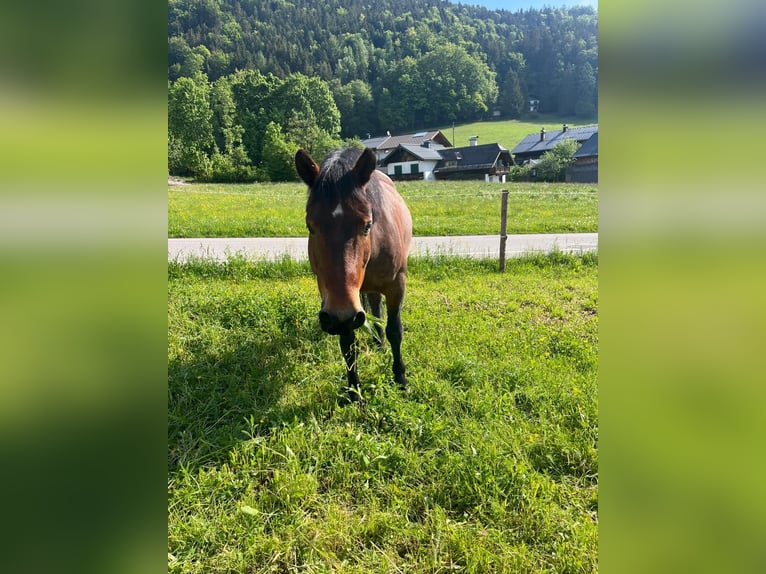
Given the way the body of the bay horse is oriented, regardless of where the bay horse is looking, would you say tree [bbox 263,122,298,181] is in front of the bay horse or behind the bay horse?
behind

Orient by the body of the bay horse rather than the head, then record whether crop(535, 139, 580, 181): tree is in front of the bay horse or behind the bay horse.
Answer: behind

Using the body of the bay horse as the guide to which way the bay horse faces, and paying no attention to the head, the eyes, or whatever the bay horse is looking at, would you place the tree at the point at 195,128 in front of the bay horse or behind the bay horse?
behind

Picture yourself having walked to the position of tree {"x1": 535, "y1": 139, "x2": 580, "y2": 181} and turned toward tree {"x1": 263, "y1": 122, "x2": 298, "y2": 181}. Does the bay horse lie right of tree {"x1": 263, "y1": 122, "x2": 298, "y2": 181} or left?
left

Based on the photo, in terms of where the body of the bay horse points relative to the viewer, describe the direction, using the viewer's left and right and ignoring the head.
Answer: facing the viewer

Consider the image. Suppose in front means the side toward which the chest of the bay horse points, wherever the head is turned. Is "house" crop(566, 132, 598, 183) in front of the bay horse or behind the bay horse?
behind
